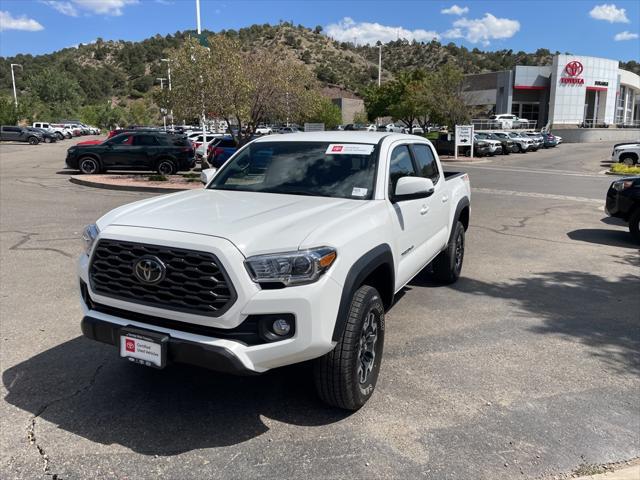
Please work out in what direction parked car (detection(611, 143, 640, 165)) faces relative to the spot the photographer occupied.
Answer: facing to the left of the viewer

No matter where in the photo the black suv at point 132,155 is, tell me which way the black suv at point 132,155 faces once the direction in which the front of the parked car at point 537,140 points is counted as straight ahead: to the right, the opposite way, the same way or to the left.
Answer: to the right

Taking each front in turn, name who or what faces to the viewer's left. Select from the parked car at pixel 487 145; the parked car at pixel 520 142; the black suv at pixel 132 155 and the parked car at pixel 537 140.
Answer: the black suv

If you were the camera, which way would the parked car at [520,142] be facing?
facing the viewer and to the right of the viewer

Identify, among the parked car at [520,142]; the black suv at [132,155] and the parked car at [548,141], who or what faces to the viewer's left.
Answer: the black suv

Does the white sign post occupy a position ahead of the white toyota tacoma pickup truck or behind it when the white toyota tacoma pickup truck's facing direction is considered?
behind

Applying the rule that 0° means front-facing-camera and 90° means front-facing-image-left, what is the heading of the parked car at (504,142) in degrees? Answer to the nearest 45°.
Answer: approximately 315°

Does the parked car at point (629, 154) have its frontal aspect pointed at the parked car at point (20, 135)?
yes

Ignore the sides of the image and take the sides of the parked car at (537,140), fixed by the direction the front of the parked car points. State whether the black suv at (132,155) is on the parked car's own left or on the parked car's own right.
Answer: on the parked car's own right

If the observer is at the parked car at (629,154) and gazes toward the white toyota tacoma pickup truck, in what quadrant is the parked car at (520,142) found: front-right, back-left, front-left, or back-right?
back-right

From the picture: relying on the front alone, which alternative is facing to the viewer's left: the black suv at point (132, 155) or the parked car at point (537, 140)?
the black suv

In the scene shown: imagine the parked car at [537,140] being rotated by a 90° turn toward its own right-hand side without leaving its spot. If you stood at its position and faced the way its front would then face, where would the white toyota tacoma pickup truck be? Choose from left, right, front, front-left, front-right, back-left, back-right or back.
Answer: front-left

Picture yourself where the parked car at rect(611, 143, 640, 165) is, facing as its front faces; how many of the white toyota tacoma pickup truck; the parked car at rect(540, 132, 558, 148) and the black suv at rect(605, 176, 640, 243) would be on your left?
2

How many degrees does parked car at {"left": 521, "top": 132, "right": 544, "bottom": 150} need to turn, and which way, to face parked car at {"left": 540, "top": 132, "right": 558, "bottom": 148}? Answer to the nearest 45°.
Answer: approximately 135° to its left

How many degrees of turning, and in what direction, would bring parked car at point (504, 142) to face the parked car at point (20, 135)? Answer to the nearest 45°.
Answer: approximately 135° to its right

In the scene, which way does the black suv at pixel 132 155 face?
to the viewer's left

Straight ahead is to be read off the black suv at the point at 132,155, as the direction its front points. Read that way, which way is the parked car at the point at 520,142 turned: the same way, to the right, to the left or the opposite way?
to the left

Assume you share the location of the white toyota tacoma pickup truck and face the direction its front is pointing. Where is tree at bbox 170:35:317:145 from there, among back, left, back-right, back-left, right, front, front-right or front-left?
back-right
